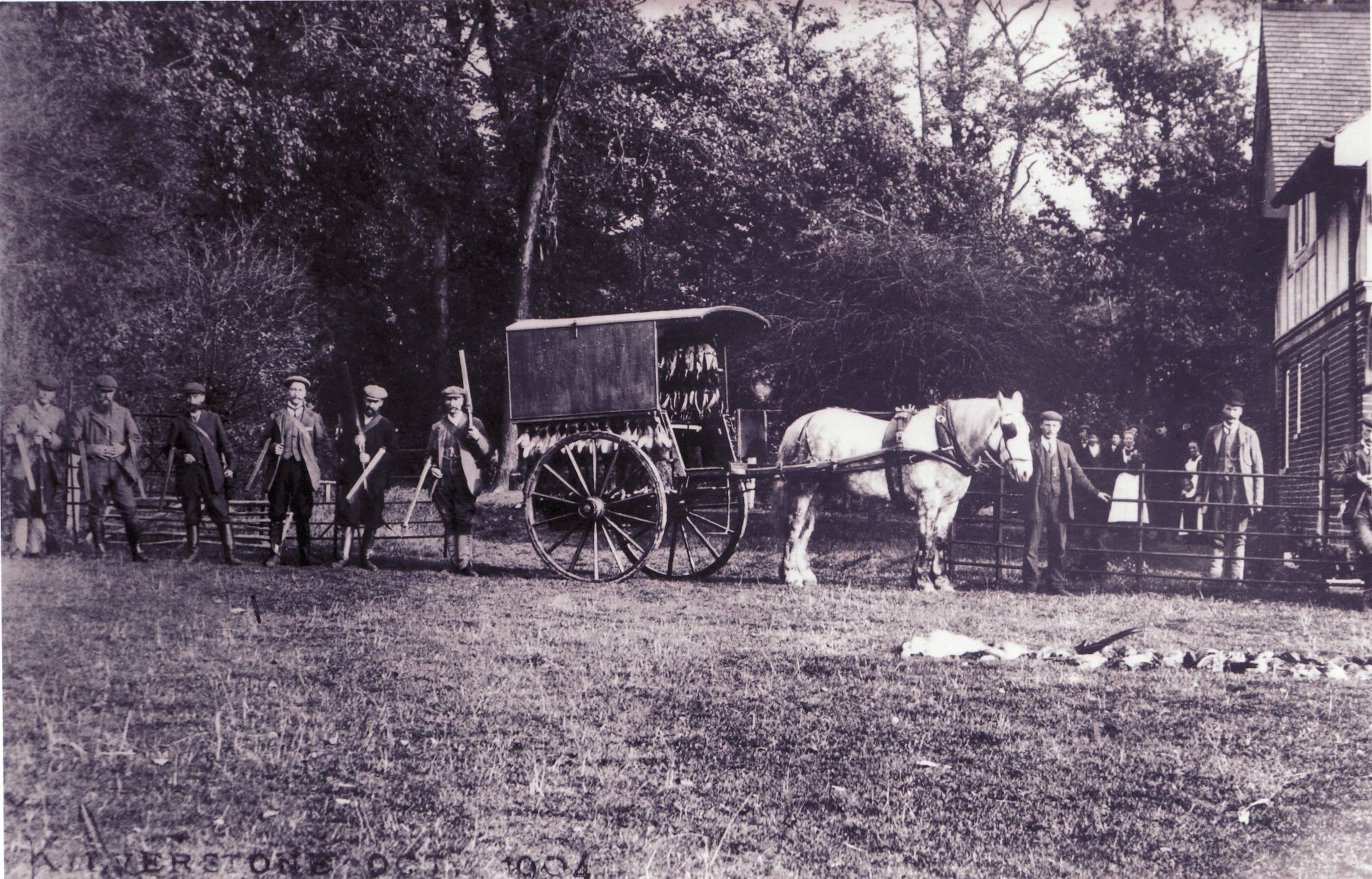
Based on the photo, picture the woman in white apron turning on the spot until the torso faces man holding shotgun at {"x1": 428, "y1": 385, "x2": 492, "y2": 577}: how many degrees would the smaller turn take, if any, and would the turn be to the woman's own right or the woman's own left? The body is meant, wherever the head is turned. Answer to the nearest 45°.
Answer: approximately 90° to the woman's own right

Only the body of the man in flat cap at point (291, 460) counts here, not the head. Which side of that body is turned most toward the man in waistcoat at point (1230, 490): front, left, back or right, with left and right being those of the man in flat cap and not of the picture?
left

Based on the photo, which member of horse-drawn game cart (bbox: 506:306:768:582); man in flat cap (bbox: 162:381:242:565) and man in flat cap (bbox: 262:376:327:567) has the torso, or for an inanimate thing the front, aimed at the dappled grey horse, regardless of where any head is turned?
the horse-drawn game cart

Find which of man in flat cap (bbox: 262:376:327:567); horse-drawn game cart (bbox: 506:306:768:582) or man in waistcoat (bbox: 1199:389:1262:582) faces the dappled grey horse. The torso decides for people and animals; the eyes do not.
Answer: the horse-drawn game cart

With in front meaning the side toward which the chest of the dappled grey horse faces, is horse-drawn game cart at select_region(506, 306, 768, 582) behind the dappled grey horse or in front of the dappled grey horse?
behind

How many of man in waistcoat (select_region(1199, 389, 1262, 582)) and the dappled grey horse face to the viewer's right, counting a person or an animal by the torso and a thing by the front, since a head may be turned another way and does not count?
1

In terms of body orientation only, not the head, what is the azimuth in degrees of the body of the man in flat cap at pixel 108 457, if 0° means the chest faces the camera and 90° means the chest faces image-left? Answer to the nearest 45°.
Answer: approximately 0°
